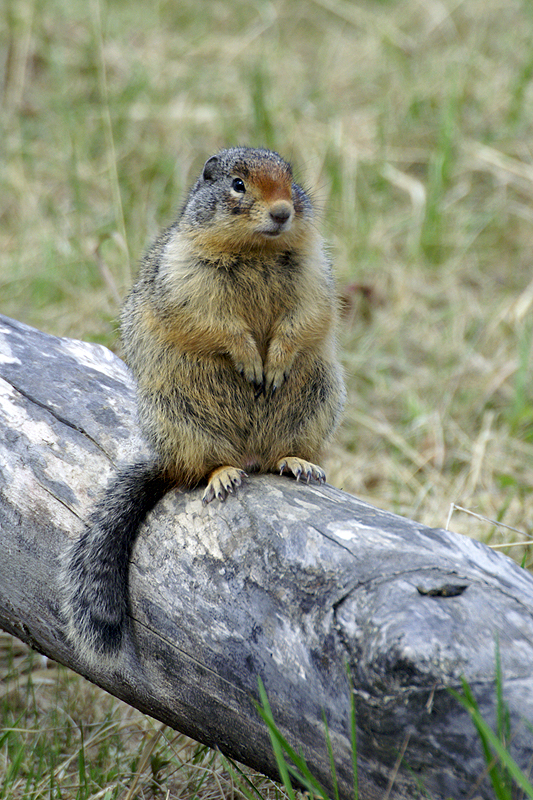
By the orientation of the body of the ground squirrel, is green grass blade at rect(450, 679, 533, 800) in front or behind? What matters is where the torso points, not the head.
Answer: in front

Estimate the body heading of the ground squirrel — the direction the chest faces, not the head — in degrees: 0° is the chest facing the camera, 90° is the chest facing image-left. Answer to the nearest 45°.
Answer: approximately 315°

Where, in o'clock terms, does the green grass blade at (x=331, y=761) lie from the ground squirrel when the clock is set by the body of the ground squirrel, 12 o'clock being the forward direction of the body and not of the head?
The green grass blade is roughly at 1 o'clock from the ground squirrel.
